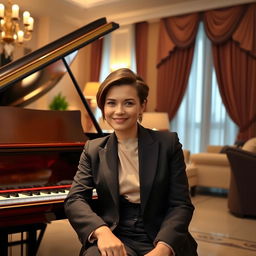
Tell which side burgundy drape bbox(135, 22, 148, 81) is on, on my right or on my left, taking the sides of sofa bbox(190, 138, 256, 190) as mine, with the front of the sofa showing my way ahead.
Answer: on my right

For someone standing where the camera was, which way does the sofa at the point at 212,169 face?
facing to the left of the viewer

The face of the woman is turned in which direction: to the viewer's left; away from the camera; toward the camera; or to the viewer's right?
toward the camera

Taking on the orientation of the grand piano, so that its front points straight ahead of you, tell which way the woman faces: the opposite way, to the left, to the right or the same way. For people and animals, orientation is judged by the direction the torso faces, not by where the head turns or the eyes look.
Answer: the same way

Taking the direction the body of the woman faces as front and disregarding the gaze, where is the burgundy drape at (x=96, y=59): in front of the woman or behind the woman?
behind

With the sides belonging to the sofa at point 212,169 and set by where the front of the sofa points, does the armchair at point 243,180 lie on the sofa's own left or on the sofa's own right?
on the sofa's own left

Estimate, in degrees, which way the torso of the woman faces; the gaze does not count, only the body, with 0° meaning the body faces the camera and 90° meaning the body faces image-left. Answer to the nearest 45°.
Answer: approximately 0°

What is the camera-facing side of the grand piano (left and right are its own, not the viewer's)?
front

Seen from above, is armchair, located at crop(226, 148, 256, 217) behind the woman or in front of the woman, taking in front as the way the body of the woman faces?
behind

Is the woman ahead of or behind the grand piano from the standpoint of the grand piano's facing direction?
ahead

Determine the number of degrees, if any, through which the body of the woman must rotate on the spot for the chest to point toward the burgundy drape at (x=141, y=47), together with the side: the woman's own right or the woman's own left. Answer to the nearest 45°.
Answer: approximately 180°
